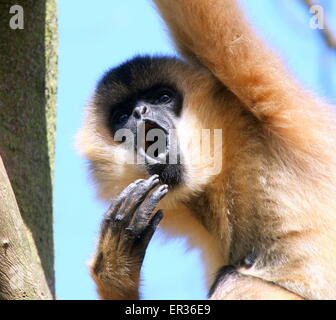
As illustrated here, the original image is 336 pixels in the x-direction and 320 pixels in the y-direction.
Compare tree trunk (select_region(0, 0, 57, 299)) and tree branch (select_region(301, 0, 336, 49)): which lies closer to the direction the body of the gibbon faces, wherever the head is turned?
the tree trunk

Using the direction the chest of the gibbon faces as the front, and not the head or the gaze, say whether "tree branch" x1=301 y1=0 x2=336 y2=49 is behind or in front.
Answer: behind

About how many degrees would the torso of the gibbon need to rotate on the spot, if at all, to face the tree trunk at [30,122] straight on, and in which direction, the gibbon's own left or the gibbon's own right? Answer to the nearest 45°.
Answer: approximately 45° to the gibbon's own right

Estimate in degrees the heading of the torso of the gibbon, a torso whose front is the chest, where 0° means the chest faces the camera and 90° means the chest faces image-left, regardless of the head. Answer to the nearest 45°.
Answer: approximately 45°
